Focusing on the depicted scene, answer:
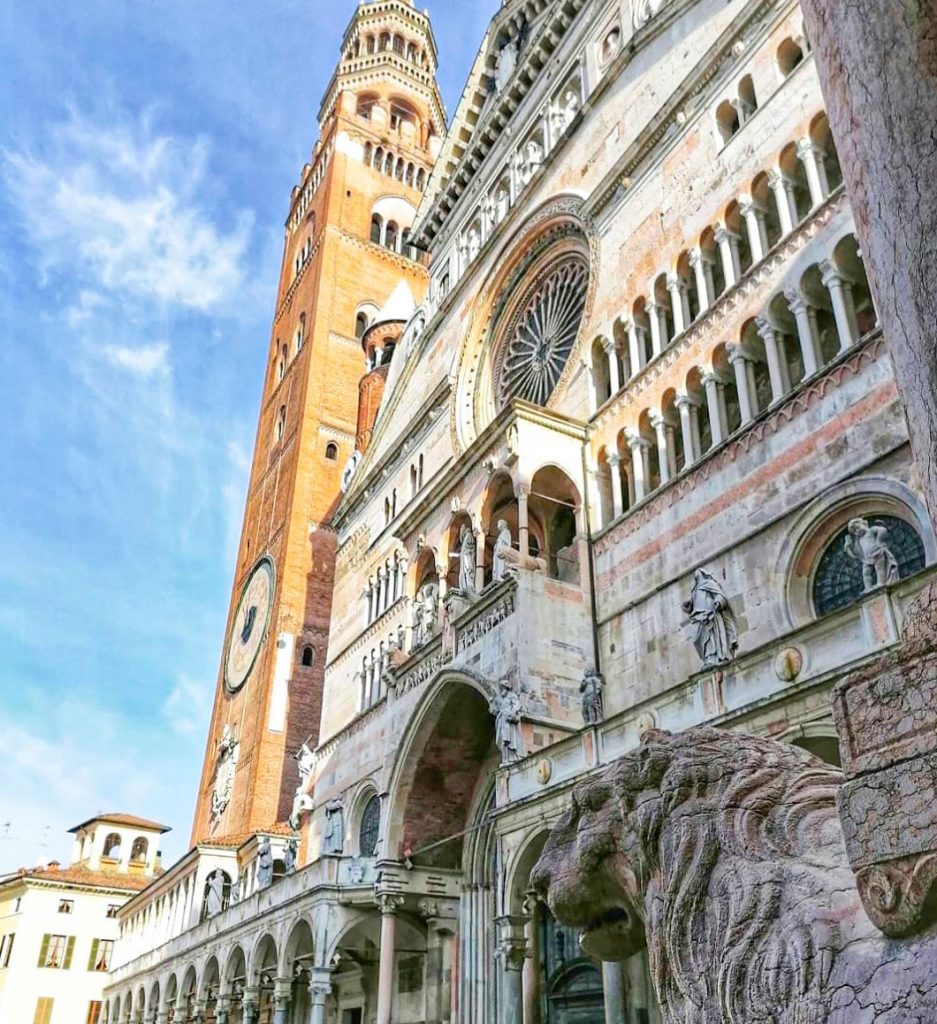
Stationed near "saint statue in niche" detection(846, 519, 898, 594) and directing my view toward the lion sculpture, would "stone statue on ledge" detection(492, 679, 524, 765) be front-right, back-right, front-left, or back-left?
back-right

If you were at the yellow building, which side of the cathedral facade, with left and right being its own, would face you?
right

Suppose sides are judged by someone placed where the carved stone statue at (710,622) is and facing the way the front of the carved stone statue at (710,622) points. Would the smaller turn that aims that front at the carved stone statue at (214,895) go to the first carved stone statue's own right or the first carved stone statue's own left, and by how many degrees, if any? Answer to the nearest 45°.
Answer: approximately 90° to the first carved stone statue's own right

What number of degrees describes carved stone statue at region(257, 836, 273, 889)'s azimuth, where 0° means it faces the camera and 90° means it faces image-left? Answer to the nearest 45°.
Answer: approximately 45°

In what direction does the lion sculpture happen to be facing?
to the viewer's left

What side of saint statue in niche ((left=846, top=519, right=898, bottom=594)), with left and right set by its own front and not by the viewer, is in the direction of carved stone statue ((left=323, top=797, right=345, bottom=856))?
right

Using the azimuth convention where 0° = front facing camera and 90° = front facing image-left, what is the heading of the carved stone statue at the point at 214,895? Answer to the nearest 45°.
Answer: approximately 45°

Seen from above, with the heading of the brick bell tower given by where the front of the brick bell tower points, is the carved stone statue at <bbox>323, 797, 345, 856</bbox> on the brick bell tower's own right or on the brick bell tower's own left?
on the brick bell tower's own left
